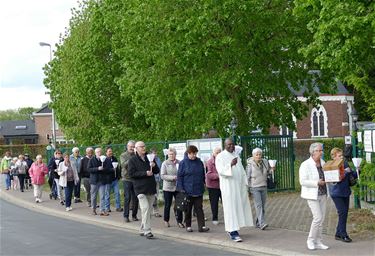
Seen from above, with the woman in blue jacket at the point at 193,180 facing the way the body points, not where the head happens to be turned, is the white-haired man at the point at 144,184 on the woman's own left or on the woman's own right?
on the woman's own right

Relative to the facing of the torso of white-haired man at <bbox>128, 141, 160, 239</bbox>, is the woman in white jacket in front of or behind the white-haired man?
in front

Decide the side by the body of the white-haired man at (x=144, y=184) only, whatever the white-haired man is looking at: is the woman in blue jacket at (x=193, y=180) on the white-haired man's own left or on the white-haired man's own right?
on the white-haired man's own left

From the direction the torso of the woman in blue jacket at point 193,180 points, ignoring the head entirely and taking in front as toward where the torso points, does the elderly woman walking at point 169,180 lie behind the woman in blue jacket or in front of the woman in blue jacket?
behind
